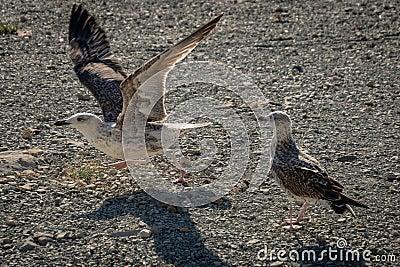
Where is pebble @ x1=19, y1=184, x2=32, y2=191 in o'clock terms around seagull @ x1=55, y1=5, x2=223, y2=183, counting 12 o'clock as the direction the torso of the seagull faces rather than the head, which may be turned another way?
The pebble is roughly at 11 o'clock from the seagull.

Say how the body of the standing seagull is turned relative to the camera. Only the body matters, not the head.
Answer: to the viewer's left

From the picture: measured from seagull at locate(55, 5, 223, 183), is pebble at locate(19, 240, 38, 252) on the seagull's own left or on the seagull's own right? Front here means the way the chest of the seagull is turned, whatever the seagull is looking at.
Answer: on the seagull's own left

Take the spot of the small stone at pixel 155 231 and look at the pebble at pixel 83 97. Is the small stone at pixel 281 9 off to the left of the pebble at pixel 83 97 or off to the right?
right

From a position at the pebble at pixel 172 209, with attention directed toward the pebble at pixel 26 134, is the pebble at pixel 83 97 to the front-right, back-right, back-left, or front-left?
front-right

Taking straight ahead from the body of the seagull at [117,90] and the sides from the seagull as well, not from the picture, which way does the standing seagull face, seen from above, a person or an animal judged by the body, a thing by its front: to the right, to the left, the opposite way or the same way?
the same way

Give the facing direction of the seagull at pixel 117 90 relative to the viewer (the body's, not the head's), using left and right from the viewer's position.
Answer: facing to the left of the viewer

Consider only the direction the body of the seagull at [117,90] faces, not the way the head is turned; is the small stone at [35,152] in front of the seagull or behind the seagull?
in front

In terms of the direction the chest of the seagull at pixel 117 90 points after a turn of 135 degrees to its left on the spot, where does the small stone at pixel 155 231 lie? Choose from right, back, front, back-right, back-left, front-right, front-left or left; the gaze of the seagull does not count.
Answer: front-right

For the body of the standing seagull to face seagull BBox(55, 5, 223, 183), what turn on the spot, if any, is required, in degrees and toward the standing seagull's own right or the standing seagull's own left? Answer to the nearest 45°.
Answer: approximately 45° to the standing seagull's own right

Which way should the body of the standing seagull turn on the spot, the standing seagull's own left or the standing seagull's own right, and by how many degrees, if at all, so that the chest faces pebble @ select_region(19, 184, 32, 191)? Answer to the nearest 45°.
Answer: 0° — it already faces it

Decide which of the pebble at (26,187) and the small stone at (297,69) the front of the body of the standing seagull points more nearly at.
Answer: the pebble

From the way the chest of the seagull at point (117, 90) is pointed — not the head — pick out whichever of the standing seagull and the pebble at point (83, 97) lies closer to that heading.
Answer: the pebble

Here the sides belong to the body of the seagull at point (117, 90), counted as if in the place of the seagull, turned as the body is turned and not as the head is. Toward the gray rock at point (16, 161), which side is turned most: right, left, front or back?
front
